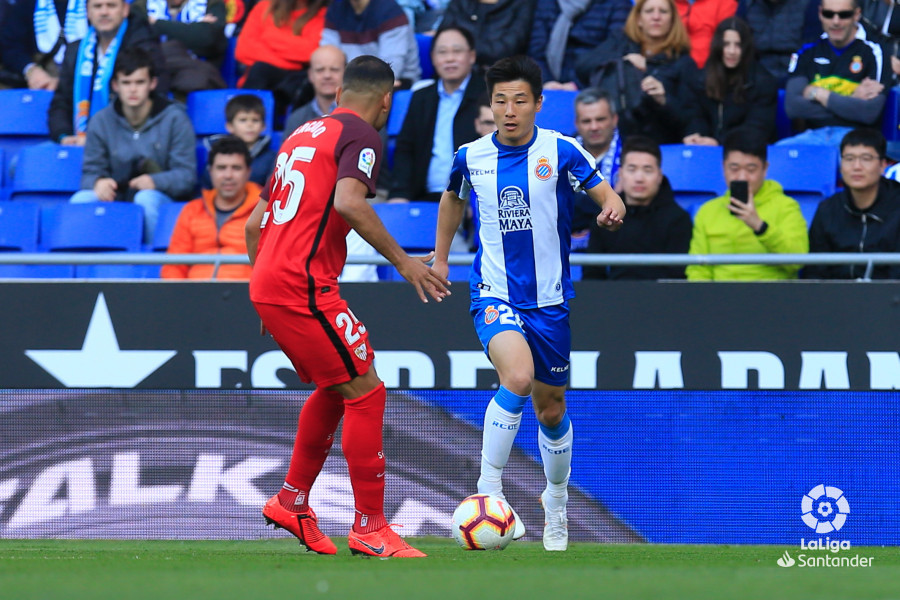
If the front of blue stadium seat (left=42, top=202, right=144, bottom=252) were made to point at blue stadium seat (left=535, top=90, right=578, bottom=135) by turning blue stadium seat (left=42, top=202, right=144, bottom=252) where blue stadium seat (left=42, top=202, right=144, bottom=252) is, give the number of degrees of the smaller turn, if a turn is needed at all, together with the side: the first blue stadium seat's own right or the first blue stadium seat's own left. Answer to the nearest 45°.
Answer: approximately 90° to the first blue stadium seat's own left

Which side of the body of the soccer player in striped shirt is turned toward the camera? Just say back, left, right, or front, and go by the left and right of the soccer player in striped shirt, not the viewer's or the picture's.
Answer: front

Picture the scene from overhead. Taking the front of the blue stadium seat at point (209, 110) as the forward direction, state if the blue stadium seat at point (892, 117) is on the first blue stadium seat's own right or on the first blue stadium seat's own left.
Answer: on the first blue stadium seat's own left

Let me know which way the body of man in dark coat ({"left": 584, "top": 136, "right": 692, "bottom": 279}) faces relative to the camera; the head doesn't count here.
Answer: toward the camera

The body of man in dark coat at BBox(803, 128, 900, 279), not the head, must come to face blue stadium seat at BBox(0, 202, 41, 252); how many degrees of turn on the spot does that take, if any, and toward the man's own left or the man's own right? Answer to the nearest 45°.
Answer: approximately 90° to the man's own right

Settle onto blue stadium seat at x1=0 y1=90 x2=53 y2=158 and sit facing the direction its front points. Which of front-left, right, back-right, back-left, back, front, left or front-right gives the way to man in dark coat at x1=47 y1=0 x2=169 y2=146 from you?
front-left

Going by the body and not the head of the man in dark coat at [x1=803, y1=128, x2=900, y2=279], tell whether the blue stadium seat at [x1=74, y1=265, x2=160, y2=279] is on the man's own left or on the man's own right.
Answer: on the man's own right

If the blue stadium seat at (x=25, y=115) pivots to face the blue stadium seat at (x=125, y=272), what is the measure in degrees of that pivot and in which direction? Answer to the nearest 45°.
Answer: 0° — it already faces it

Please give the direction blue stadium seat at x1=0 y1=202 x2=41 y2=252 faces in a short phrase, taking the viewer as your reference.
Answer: facing the viewer

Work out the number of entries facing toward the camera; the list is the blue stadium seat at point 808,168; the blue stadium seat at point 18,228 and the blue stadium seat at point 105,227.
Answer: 3

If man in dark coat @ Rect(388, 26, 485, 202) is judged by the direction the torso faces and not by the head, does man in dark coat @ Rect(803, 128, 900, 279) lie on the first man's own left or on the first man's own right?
on the first man's own left

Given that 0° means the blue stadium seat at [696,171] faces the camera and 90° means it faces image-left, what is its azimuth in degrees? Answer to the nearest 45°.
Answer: approximately 0°

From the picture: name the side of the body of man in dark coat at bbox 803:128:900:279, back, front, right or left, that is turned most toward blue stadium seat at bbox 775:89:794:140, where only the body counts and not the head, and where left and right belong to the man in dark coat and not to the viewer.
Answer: back

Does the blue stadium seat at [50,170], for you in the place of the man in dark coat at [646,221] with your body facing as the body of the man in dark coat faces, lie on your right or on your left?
on your right
